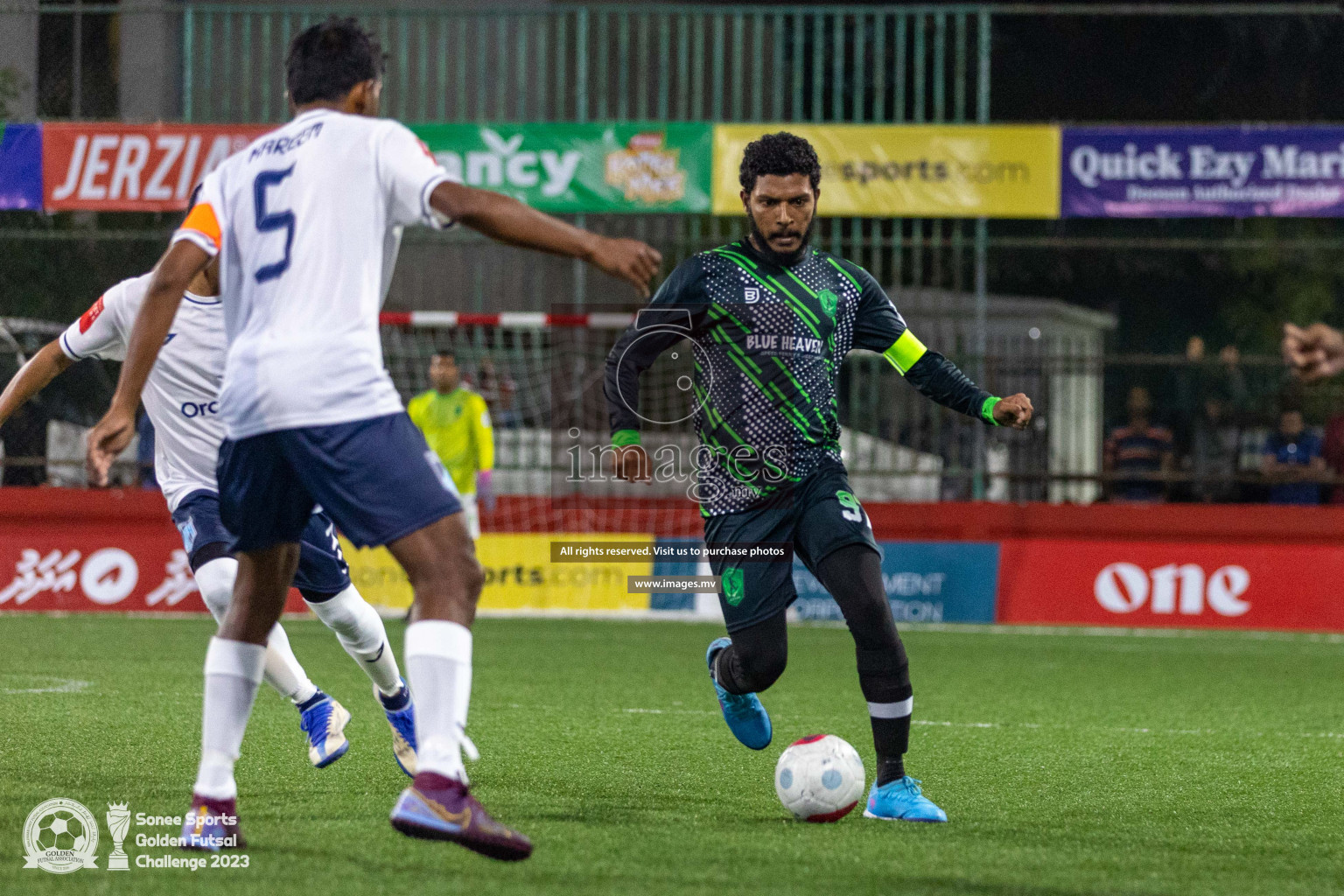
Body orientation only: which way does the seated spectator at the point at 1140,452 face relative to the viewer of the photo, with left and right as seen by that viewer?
facing the viewer

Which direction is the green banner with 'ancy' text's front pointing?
toward the camera

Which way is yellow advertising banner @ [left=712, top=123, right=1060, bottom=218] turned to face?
toward the camera

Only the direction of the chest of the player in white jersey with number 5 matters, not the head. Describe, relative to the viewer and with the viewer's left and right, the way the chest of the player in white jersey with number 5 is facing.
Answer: facing away from the viewer and to the right of the viewer

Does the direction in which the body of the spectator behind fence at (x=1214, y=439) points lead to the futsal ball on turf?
yes
